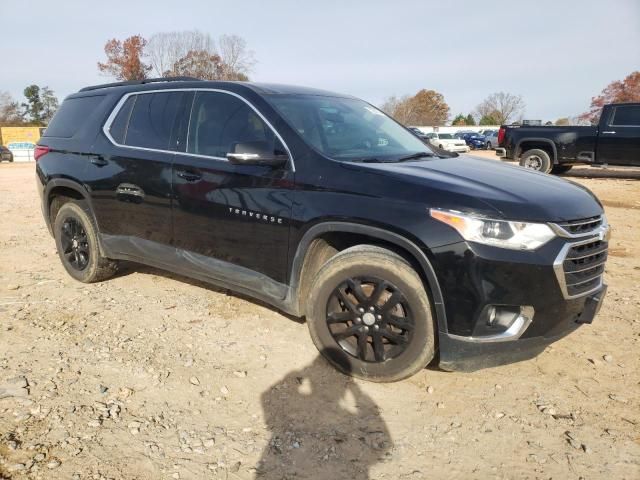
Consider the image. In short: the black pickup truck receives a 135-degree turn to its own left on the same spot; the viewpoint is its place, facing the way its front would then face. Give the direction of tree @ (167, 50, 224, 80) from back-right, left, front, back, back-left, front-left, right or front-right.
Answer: front

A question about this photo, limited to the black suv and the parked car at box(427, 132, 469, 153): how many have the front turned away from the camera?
0

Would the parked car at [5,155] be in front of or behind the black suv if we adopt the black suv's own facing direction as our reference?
behind

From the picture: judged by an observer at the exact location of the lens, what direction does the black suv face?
facing the viewer and to the right of the viewer

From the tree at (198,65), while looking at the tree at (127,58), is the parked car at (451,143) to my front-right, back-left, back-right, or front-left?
back-left

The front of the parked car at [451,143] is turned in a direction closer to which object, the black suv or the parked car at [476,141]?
the black suv

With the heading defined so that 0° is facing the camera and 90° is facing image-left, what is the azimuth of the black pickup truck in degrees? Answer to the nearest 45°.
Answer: approximately 270°

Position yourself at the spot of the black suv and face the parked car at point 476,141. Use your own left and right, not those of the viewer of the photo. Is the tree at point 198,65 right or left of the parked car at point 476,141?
left

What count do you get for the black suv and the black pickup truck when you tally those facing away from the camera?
0

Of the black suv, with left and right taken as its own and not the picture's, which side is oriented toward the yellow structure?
back

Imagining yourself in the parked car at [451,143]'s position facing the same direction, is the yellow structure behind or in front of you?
behind

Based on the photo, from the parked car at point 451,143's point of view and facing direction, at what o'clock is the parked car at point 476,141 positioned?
the parked car at point 476,141 is roughly at 8 o'clock from the parked car at point 451,143.

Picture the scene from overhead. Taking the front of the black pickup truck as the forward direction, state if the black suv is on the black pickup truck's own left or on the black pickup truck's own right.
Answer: on the black pickup truck's own right

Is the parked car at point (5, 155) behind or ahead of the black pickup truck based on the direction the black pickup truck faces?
behind
